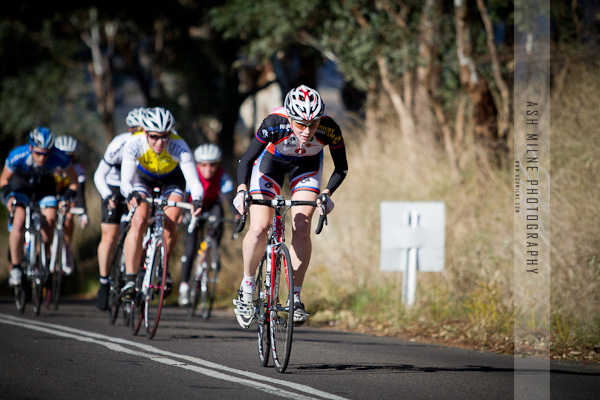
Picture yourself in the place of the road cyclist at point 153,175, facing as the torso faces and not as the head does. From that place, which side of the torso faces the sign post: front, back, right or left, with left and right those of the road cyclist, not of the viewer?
left

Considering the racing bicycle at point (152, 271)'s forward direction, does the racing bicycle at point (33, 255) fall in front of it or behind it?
behind

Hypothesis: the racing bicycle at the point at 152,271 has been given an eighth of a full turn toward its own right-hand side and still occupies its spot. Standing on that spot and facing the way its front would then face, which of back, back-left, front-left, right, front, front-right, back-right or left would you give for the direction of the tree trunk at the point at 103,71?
back-right

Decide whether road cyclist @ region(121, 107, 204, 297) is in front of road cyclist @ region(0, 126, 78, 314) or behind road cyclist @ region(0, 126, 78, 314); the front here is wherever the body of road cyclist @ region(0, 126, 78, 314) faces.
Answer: in front

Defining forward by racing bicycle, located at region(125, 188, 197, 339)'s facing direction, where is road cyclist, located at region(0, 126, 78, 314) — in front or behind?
behind

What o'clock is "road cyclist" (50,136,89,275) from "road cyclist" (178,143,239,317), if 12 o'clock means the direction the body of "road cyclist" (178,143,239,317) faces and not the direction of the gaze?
"road cyclist" (50,136,89,275) is roughly at 4 o'clock from "road cyclist" (178,143,239,317).

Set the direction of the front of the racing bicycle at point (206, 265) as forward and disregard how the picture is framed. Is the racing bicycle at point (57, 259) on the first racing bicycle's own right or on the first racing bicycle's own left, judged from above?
on the first racing bicycle's own right

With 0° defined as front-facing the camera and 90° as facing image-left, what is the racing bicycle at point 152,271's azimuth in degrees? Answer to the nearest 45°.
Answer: approximately 0°

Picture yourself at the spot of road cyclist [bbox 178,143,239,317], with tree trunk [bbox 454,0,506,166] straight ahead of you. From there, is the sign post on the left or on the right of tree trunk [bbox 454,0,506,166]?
right
